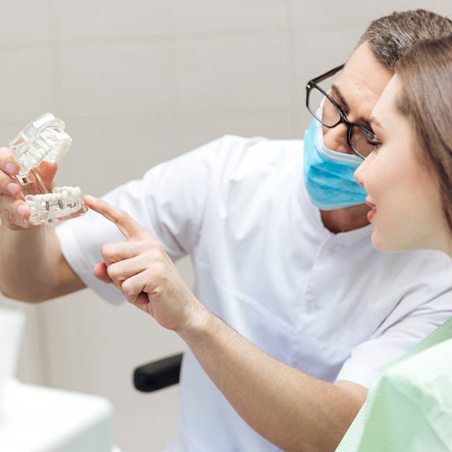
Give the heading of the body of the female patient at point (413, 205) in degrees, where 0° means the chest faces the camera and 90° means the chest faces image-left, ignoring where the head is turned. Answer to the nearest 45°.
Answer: approximately 90°

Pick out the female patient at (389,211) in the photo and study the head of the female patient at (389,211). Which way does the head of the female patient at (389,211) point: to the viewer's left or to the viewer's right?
to the viewer's left

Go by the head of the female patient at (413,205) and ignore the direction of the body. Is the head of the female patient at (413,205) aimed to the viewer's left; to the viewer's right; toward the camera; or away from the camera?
to the viewer's left
